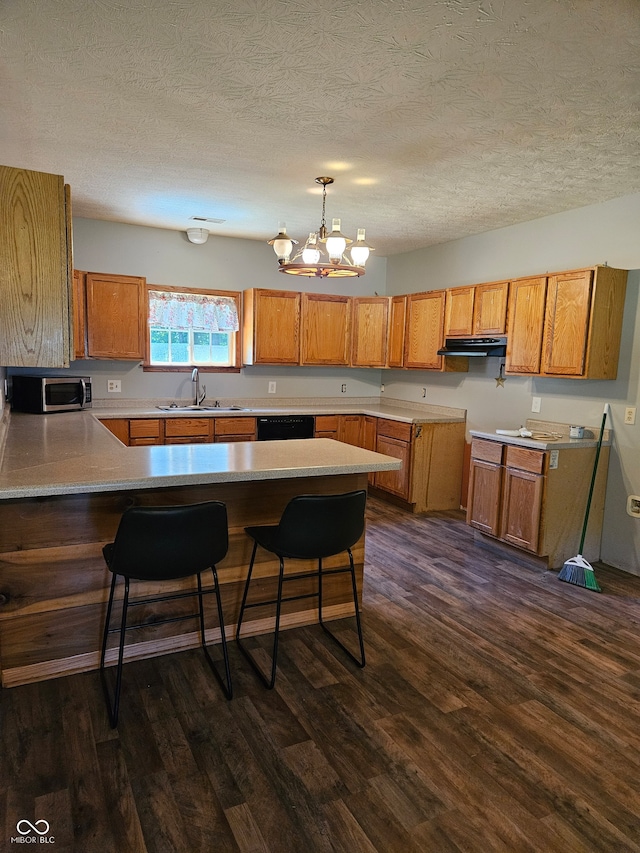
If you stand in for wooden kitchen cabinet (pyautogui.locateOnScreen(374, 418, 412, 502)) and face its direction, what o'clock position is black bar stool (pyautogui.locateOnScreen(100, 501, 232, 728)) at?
The black bar stool is roughly at 11 o'clock from the wooden kitchen cabinet.

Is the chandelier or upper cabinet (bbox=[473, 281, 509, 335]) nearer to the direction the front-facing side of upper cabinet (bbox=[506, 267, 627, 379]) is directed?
the chandelier

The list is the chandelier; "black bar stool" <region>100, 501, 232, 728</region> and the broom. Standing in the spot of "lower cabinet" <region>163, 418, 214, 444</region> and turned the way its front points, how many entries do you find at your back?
0

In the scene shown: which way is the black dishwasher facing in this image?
toward the camera

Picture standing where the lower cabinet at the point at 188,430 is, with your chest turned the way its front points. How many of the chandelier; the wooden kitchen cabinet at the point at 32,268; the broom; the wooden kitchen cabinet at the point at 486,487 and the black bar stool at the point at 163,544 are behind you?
0

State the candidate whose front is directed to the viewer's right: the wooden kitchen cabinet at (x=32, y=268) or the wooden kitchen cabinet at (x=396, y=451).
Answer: the wooden kitchen cabinet at (x=32, y=268)

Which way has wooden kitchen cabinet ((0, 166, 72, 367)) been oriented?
to the viewer's right

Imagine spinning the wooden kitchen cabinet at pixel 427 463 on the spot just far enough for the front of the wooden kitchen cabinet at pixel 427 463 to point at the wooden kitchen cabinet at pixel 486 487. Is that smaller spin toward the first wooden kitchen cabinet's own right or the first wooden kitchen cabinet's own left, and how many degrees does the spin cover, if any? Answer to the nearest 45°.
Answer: approximately 90° to the first wooden kitchen cabinet's own left

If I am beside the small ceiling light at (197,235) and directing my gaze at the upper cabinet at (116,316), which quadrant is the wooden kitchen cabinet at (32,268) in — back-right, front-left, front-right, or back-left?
front-left

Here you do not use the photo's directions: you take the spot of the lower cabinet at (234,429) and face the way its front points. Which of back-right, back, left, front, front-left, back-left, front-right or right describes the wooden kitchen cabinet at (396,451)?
left

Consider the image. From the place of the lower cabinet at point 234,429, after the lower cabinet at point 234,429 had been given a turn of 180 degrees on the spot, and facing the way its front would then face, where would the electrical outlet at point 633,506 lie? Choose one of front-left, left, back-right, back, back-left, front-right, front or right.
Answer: back-right

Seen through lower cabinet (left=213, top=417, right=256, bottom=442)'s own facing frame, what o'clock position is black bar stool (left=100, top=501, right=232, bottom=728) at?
The black bar stool is roughly at 12 o'clock from the lower cabinet.

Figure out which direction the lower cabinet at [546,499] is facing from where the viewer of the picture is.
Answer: facing the viewer and to the left of the viewer

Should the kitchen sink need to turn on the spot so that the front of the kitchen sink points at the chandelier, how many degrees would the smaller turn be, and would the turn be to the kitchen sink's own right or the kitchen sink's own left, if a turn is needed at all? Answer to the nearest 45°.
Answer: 0° — it already faces it

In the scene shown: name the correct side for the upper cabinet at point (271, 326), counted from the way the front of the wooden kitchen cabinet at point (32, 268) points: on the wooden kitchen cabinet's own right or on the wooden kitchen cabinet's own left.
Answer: on the wooden kitchen cabinet's own left

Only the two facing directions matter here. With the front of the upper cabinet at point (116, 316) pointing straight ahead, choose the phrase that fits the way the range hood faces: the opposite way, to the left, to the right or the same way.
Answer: to the right

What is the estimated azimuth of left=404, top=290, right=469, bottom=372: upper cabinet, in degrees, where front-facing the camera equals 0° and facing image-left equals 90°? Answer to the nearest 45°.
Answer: approximately 45°

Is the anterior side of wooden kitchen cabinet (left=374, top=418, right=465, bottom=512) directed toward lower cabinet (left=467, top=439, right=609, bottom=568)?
no

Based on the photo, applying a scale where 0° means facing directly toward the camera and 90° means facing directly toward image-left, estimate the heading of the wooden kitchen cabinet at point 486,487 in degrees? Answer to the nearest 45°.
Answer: approximately 45°
